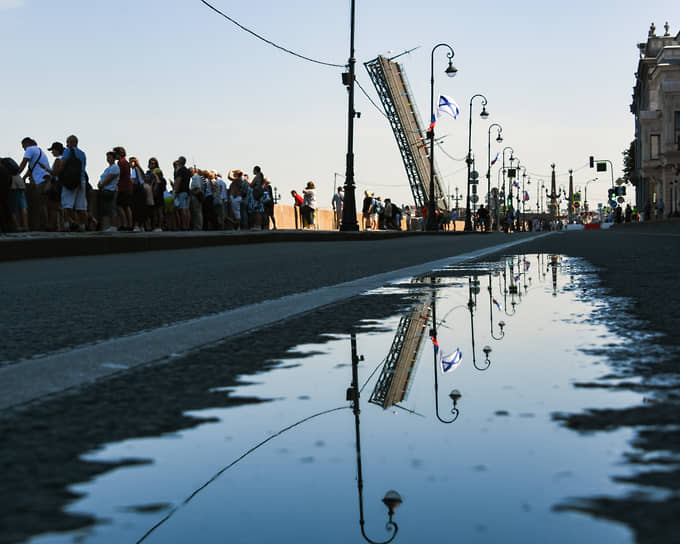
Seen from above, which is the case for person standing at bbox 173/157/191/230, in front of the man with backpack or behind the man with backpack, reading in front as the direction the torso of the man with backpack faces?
in front

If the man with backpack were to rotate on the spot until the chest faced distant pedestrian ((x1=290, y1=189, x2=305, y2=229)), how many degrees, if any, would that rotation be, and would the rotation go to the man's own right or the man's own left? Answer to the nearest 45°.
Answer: approximately 45° to the man's own right

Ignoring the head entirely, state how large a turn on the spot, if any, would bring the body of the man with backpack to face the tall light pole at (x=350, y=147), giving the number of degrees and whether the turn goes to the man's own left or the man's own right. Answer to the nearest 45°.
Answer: approximately 45° to the man's own right

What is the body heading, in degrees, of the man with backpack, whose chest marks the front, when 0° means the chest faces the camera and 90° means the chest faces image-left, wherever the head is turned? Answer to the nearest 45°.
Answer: approximately 180°

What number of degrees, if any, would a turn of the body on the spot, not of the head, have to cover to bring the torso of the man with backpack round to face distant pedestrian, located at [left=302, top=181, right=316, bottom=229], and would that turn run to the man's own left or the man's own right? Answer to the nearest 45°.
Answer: approximately 45° to the man's own right
